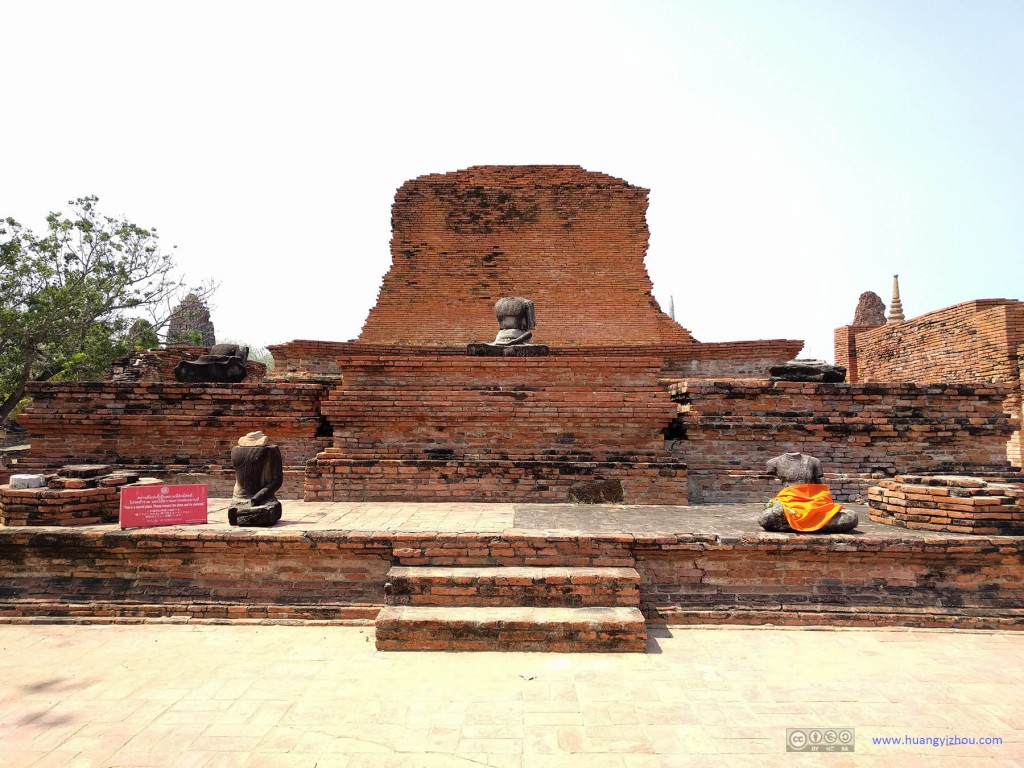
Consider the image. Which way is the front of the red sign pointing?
toward the camera

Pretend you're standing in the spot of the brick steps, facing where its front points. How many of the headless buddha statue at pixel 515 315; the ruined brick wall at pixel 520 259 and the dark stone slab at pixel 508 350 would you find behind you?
3

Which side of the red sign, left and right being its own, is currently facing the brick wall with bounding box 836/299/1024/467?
left

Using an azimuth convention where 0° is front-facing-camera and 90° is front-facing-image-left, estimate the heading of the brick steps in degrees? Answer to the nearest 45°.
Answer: approximately 0°

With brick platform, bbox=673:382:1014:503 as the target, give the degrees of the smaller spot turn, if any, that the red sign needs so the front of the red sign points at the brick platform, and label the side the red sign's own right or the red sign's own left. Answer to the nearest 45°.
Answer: approximately 90° to the red sign's own left

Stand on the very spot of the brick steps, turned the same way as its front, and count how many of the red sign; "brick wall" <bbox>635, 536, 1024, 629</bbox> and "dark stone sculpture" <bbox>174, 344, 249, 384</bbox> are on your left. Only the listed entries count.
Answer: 1

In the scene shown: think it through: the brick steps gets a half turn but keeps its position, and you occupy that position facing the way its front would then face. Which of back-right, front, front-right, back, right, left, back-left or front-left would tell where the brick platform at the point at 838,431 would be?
front-right

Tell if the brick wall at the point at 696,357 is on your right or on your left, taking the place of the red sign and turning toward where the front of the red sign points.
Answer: on your left

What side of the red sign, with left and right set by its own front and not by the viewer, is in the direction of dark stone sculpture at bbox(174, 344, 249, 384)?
back

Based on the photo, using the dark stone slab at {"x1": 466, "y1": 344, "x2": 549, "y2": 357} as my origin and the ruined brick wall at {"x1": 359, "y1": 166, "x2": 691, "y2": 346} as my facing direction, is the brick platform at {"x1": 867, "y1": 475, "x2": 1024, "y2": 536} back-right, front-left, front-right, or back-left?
back-right

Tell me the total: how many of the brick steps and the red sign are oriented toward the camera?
2
